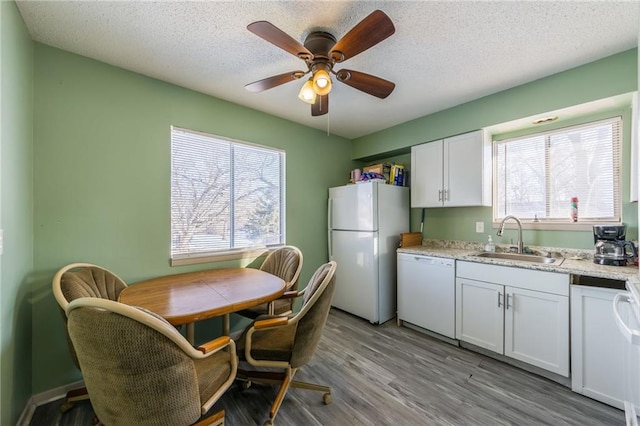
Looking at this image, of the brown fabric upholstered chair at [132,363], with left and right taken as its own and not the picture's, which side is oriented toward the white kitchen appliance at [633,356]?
right

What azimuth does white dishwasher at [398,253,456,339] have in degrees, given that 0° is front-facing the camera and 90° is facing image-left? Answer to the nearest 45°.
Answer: approximately 45°

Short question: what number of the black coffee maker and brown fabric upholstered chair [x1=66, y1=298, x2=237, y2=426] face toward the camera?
1

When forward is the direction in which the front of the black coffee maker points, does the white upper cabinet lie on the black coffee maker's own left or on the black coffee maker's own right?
on the black coffee maker's own right

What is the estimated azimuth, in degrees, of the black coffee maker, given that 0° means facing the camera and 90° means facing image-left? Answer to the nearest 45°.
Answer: approximately 0°

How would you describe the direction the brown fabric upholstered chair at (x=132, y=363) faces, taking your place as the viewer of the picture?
facing away from the viewer and to the right of the viewer

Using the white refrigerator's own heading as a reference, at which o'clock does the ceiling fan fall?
The ceiling fan is roughly at 11 o'clock from the white refrigerator.

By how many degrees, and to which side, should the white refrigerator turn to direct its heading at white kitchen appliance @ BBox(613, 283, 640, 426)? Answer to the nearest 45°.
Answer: approximately 90° to its left
